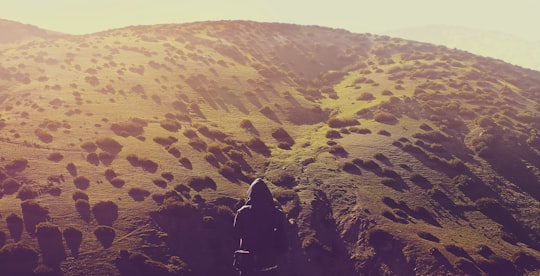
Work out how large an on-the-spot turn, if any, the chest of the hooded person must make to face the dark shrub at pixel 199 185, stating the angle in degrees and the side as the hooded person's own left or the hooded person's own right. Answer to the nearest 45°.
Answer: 0° — they already face it

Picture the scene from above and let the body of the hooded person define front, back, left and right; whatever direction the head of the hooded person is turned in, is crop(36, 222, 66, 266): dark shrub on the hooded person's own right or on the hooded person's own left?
on the hooded person's own left

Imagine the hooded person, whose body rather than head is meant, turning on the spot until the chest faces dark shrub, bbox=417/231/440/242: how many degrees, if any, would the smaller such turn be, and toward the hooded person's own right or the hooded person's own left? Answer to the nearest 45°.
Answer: approximately 45° to the hooded person's own right

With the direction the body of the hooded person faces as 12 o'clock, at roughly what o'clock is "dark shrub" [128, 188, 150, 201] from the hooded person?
The dark shrub is roughly at 11 o'clock from the hooded person.

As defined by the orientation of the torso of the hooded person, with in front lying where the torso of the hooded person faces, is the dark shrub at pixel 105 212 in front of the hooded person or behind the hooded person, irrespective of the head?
in front

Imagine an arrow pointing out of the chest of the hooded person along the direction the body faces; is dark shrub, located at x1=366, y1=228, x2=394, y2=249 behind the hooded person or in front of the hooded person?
in front

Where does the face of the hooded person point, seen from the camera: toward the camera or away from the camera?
away from the camera

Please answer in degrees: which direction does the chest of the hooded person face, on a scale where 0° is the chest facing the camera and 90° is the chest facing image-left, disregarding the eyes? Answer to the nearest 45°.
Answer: approximately 180°

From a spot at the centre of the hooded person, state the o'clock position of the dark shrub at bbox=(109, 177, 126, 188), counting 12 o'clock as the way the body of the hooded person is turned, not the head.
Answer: The dark shrub is roughly at 11 o'clock from the hooded person.

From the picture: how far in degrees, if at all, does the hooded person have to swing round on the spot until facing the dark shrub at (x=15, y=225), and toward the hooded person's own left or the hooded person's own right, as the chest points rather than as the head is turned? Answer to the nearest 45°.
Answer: approximately 45° to the hooded person's own left

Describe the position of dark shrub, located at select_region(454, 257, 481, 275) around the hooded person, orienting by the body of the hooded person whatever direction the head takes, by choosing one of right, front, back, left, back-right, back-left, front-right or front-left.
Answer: front-right
